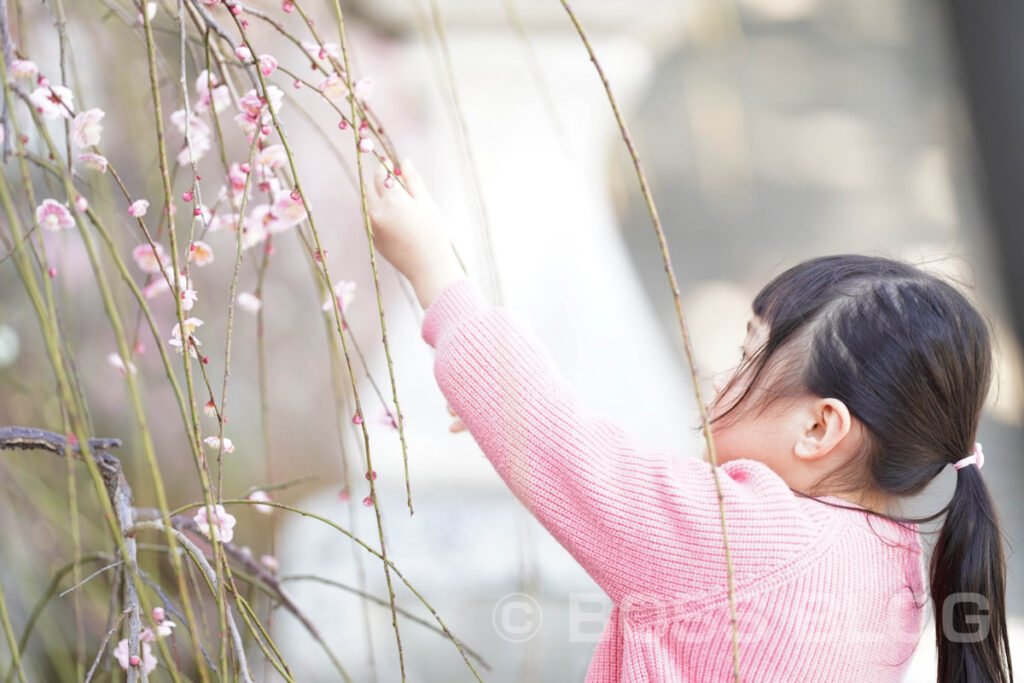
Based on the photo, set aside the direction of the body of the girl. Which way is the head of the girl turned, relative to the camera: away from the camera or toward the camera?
away from the camera

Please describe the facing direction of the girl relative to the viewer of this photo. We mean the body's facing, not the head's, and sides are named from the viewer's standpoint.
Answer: facing away from the viewer and to the left of the viewer
